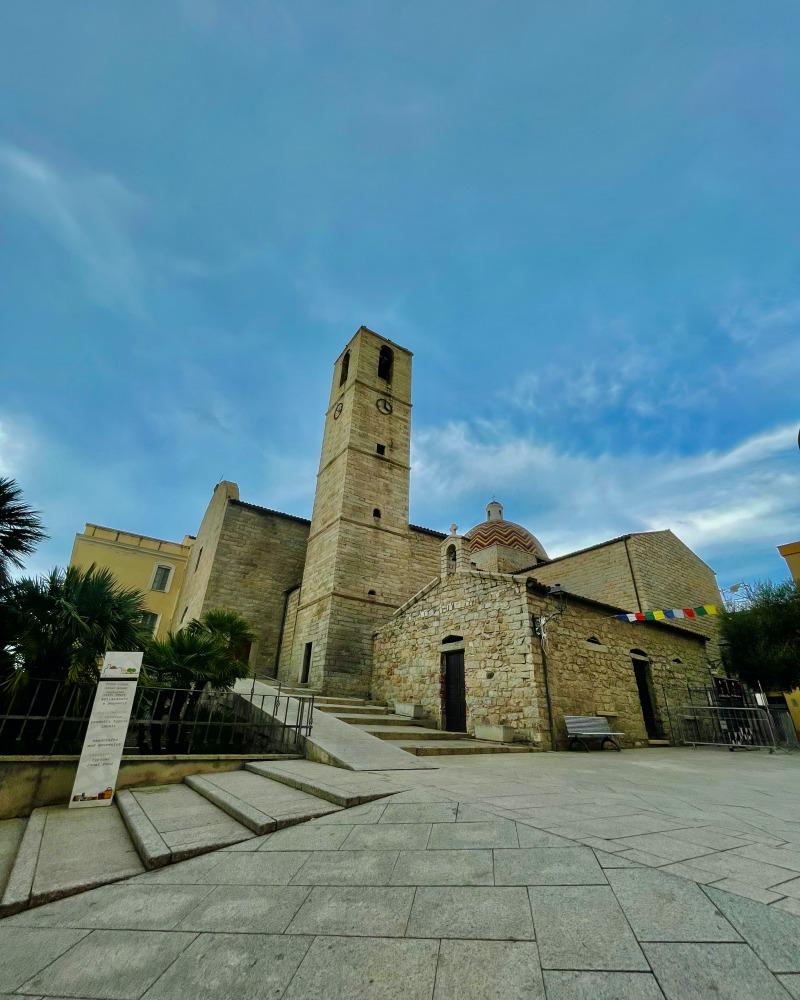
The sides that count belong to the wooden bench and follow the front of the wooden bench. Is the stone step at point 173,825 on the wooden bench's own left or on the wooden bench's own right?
on the wooden bench's own right

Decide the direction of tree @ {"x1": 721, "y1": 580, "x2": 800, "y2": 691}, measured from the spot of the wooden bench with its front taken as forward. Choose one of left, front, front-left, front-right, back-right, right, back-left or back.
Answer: left

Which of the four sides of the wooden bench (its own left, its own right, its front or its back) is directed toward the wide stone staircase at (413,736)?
right

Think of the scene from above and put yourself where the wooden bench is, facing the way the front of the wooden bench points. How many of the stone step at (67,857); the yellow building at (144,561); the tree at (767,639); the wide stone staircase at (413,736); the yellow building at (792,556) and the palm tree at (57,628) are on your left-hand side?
2

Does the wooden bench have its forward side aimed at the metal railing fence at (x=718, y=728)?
no

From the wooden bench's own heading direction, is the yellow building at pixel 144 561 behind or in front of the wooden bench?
behind

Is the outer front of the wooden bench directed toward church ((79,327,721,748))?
no

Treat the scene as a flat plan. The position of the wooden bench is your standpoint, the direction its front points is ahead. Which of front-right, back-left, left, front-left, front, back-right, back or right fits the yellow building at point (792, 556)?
left

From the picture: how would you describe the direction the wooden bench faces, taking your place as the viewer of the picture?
facing the viewer and to the right of the viewer

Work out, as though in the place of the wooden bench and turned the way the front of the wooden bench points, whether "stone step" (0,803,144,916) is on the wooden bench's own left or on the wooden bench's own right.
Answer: on the wooden bench's own right

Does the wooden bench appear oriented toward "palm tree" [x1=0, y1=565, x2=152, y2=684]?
no

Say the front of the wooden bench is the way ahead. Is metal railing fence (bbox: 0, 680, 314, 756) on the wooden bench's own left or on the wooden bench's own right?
on the wooden bench's own right

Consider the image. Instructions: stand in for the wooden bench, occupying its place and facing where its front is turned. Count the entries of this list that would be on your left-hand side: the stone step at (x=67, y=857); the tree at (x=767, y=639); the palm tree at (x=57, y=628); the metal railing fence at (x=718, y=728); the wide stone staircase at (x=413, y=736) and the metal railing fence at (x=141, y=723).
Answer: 2
